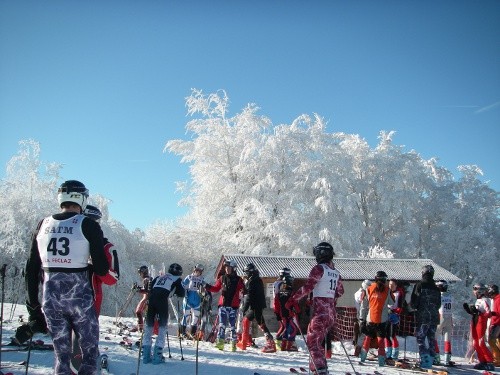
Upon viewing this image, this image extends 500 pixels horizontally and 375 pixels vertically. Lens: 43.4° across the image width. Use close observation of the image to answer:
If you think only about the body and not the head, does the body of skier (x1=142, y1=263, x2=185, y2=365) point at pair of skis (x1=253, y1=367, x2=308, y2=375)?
no

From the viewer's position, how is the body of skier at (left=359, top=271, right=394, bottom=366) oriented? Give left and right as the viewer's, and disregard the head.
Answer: facing away from the viewer

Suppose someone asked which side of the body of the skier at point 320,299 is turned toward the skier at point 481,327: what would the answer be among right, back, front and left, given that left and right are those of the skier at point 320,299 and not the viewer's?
right

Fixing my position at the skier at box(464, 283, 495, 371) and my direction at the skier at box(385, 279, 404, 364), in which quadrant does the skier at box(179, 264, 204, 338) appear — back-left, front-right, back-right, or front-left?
front-right

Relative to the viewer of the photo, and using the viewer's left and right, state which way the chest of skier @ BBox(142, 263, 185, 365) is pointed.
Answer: facing away from the viewer and to the right of the viewer

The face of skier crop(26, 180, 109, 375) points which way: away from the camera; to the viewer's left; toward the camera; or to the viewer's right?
away from the camera

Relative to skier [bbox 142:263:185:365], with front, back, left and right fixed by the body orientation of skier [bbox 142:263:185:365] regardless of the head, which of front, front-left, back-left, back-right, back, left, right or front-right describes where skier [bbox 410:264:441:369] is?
front-right

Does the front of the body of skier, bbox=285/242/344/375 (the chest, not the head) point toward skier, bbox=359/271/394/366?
no

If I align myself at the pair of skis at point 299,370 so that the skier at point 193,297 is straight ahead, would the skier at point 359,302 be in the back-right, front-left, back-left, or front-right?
front-right
